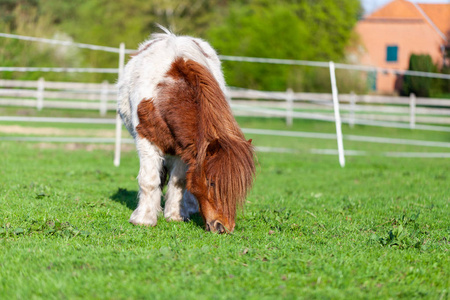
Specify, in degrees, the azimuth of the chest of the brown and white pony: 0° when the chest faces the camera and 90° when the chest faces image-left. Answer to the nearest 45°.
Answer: approximately 0°

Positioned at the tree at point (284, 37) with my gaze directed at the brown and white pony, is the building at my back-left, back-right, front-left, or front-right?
back-left

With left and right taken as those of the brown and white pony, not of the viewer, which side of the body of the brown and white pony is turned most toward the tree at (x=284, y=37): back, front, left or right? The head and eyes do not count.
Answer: back

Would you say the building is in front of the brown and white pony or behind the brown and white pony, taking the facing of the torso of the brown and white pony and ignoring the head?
behind
